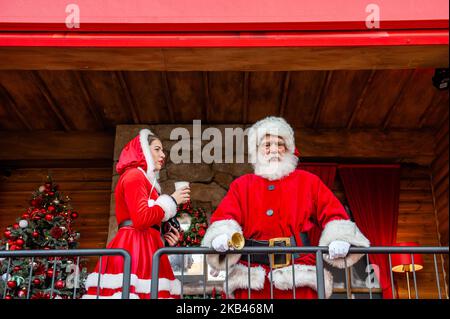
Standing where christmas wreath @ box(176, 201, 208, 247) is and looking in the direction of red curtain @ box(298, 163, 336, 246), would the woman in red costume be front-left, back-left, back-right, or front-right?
back-right

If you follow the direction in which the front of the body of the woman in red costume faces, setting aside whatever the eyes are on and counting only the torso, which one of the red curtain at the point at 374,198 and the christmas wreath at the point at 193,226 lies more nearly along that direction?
the red curtain

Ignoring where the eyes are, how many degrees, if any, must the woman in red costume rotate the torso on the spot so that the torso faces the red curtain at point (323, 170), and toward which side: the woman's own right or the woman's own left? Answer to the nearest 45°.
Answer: approximately 45° to the woman's own left

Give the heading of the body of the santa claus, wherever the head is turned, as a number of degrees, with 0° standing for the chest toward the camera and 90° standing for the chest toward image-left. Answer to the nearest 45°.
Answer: approximately 0°

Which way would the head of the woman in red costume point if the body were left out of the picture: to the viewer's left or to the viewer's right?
to the viewer's right

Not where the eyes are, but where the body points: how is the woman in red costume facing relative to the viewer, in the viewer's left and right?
facing to the right of the viewer

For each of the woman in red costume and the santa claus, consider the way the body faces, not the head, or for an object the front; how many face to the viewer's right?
1

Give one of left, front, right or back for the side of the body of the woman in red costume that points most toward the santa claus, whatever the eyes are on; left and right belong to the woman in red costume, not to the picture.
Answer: front

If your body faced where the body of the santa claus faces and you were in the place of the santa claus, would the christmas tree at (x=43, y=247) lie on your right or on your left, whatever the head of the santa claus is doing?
on your right

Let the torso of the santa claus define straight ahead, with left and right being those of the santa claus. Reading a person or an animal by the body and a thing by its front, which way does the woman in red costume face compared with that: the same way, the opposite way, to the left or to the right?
to the left

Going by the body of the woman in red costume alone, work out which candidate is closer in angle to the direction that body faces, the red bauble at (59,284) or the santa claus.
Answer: the santa claus

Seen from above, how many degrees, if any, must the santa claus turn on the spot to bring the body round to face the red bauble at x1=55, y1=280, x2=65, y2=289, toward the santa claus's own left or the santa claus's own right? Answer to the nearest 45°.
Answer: approximately 135° to the santa claus's own right
